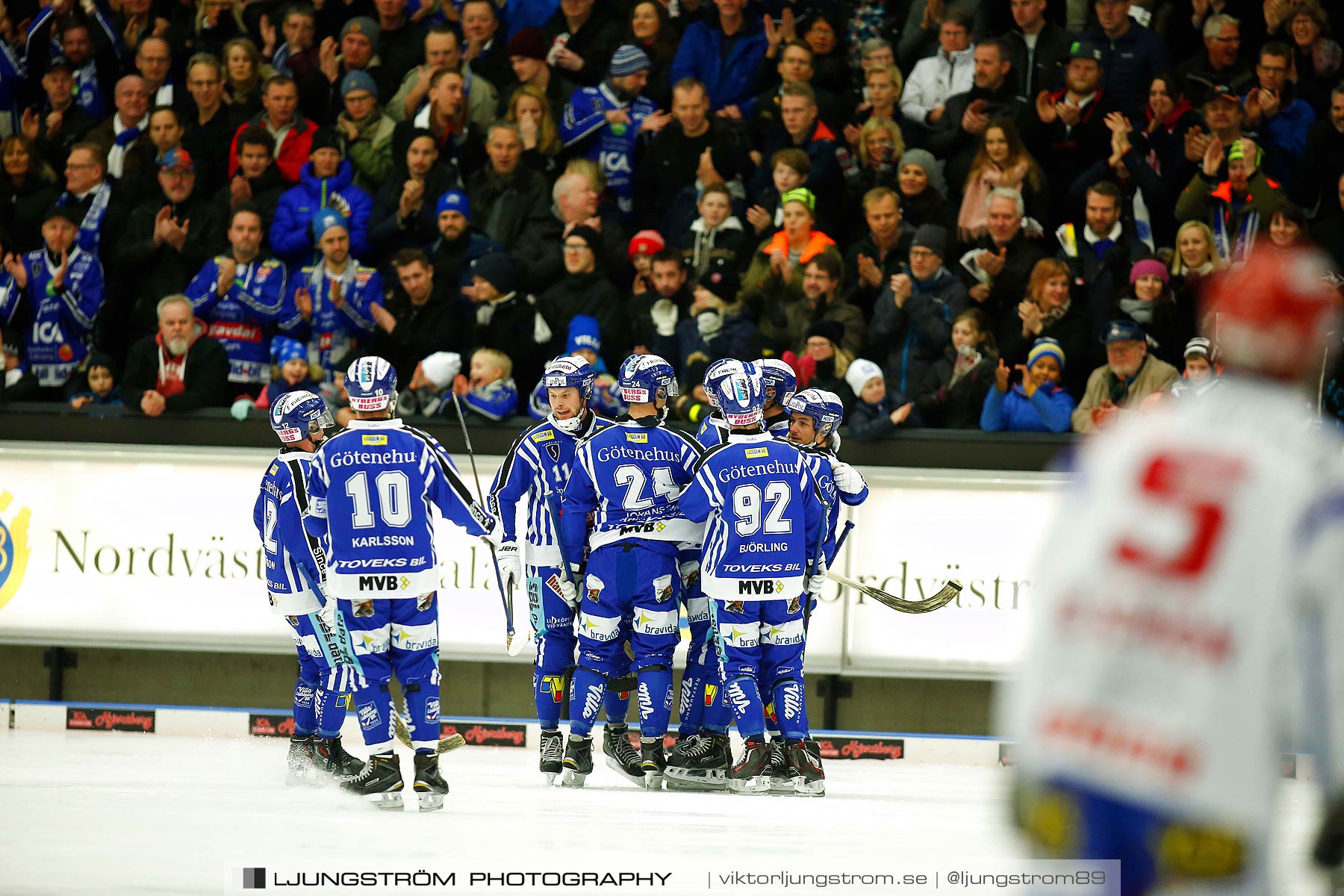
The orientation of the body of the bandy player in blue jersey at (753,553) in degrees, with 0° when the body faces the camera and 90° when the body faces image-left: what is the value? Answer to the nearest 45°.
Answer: approximately 180°

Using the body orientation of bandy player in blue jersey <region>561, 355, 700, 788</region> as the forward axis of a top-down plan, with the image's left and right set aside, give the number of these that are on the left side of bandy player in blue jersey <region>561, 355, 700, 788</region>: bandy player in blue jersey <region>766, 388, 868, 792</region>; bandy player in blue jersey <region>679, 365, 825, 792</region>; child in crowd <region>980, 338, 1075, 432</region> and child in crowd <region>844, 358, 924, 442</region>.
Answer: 0

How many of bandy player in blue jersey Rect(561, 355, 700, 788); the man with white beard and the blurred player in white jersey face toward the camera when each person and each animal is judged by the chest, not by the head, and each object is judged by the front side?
1

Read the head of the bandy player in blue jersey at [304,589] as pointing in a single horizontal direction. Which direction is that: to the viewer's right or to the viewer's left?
to the viewer's right

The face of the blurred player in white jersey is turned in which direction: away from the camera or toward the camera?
away from the camera

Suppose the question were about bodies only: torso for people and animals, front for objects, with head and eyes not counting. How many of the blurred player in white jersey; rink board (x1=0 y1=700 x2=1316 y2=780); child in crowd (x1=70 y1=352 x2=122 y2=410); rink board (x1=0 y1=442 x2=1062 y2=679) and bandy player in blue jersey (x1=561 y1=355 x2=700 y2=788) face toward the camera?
3

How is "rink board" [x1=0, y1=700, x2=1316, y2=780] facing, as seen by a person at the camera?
facing the viewer

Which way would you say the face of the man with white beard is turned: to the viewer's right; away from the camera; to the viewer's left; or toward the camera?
toward the camera

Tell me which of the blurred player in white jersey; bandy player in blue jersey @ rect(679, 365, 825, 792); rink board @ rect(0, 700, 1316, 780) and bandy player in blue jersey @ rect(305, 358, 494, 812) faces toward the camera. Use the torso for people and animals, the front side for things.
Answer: the rink board

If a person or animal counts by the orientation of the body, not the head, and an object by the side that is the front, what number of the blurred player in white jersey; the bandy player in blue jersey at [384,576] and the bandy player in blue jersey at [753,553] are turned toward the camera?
0

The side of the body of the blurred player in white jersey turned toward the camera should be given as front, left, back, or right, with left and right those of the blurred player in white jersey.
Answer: back

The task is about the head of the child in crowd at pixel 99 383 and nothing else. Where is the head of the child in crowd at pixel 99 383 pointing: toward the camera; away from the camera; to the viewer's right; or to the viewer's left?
toward the camera

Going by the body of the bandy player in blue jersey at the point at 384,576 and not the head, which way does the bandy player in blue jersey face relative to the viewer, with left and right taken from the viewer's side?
facing away from the viewer

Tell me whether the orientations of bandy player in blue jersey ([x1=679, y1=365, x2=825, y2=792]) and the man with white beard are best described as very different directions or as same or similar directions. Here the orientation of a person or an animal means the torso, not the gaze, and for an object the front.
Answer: very different directions

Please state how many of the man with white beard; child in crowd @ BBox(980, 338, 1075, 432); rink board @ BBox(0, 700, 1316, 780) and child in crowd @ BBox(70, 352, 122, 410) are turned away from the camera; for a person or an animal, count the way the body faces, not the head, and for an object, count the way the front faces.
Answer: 0

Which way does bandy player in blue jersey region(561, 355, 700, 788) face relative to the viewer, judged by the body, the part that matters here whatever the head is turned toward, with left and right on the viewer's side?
facing away from the viewer

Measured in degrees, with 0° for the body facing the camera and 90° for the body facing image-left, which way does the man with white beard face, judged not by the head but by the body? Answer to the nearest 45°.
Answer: approximately 0°

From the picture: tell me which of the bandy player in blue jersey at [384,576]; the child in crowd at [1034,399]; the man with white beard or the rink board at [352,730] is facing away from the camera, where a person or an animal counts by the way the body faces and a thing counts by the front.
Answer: the bandy player in blue jersey

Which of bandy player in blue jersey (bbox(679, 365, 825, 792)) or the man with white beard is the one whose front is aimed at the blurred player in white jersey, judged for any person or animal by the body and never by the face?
the man with white beard

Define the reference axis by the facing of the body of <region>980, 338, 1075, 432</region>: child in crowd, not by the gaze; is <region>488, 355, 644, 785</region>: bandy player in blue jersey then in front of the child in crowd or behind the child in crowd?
in front

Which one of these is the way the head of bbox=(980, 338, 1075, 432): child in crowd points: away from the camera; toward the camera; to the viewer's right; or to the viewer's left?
toward the camera

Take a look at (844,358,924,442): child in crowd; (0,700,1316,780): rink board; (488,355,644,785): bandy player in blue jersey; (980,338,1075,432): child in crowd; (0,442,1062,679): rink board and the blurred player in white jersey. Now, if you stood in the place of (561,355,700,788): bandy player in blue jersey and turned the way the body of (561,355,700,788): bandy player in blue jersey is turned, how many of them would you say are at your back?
1
